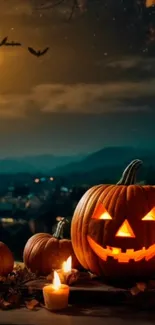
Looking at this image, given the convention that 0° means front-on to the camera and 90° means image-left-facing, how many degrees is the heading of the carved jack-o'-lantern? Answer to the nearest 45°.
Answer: approximately 0°
